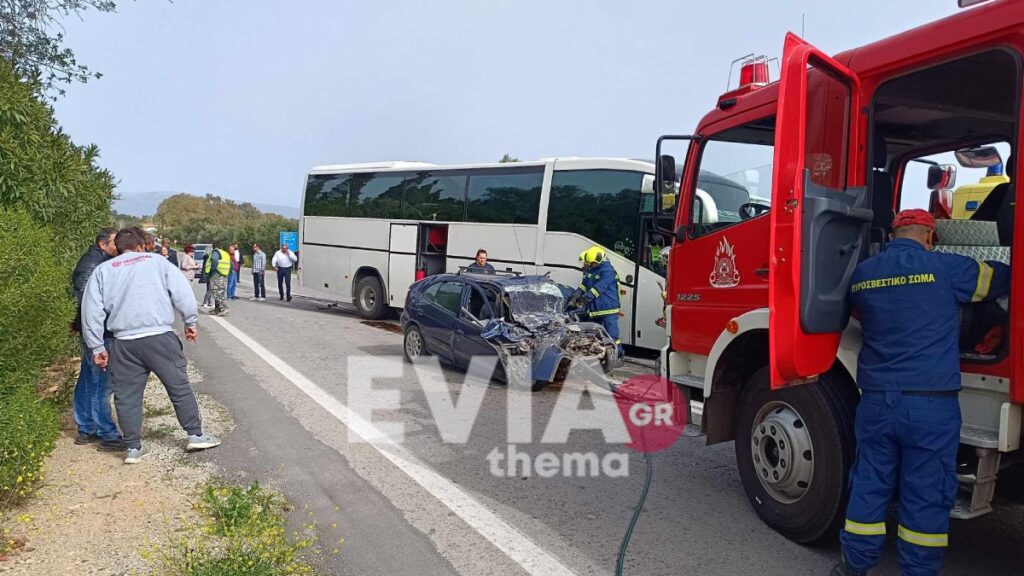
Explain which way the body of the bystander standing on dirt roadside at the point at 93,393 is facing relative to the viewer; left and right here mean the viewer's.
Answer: facing to the right of the viewer

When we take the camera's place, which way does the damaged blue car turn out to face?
facing the viewer and to the right of the viewer

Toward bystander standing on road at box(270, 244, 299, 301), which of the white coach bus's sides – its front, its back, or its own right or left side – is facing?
back

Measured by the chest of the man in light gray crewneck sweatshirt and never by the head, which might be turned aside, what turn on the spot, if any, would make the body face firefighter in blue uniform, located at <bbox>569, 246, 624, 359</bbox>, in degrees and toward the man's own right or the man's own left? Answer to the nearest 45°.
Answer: approximately 90° to the man's own right

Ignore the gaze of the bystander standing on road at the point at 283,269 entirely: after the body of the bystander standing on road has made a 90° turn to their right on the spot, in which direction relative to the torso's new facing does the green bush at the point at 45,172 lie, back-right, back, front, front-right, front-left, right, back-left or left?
left

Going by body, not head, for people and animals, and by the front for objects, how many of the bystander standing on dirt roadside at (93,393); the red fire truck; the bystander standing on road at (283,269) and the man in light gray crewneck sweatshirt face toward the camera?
1

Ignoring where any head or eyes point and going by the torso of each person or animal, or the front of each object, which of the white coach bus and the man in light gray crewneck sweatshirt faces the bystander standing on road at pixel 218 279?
the man in light gray crewneck sweatshirt

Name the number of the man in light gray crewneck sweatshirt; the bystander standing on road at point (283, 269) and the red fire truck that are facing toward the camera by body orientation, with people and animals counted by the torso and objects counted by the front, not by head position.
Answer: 1

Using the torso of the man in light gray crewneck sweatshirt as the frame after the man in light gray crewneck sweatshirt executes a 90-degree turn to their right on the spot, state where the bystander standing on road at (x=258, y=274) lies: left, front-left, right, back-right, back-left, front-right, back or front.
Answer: left

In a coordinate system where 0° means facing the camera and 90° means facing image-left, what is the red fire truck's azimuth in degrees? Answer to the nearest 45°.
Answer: approximately 135°

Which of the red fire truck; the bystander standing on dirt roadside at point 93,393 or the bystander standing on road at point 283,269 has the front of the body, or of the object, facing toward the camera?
the bystander standing on road at point 283,269

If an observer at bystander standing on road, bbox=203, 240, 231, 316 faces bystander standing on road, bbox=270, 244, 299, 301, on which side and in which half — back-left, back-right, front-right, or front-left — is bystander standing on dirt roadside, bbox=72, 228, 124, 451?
back-right

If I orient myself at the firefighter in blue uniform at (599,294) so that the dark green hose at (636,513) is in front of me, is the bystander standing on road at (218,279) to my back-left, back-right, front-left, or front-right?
back-right

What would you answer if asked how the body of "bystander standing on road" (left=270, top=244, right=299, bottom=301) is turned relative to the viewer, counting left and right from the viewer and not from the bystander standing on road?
facing the viewer

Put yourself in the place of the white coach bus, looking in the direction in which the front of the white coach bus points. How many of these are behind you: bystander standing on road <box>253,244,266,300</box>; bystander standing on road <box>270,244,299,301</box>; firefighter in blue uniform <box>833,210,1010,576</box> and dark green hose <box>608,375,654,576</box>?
2

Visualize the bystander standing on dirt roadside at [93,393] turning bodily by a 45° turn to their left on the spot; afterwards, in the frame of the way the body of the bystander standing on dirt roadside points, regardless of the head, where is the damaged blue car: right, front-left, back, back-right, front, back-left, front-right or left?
front-right

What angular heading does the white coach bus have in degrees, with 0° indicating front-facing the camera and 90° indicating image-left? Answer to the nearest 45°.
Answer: approximately 315°

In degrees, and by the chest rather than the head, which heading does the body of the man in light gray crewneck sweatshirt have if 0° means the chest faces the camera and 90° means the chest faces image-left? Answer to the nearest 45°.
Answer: approximately 180°
